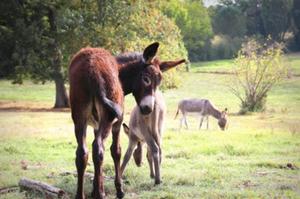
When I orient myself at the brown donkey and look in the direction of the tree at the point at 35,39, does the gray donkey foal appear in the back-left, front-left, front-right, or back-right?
front-right

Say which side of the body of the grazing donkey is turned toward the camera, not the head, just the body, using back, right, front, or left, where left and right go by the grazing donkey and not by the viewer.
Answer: right

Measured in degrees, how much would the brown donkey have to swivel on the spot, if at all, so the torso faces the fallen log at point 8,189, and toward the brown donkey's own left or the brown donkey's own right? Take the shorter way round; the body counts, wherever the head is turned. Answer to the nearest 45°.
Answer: approximately 90° to the brown donkey's own left

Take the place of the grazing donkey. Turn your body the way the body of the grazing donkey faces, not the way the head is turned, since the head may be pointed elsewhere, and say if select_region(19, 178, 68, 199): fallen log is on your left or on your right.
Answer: on your right

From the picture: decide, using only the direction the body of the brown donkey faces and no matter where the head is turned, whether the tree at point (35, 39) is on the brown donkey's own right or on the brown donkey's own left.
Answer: on the brown donkey's own left

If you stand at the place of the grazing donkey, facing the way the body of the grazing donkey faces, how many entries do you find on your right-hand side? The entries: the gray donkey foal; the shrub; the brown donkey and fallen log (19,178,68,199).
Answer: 3

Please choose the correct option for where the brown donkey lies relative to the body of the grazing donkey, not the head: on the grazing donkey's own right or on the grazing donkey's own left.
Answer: on the grazing donkey's own right
